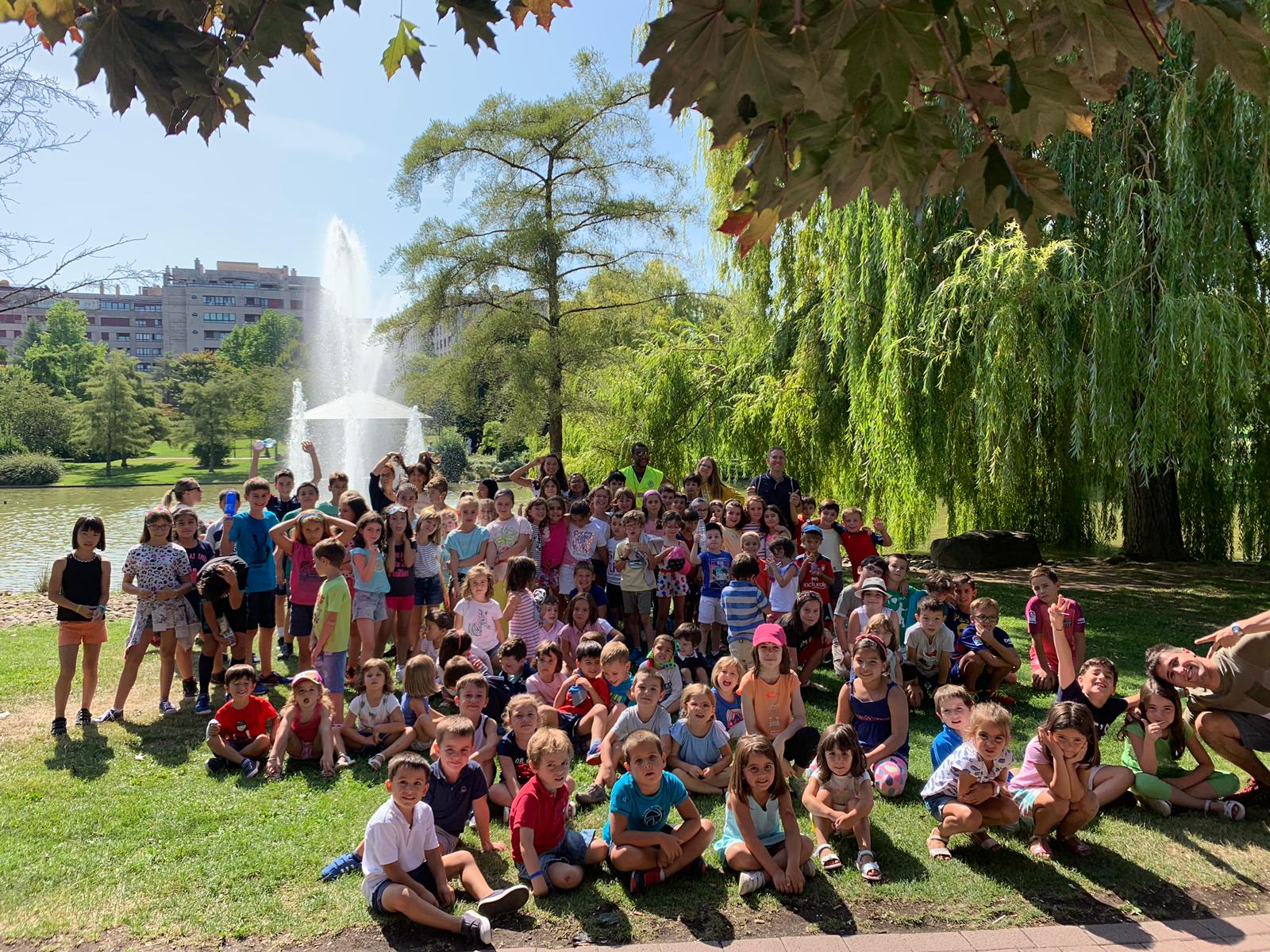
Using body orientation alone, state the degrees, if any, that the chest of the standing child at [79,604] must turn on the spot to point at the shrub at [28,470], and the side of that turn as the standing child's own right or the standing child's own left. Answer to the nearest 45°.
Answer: approximately 180°

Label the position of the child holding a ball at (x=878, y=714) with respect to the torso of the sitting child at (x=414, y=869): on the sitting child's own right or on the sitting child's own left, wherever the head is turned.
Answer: on the sitting child's own left

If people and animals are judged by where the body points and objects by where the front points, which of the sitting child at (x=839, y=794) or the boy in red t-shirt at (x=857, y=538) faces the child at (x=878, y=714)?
the boy in red t-shirt

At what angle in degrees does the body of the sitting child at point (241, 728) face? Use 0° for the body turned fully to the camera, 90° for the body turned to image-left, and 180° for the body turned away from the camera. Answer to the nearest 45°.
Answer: approximately 0°

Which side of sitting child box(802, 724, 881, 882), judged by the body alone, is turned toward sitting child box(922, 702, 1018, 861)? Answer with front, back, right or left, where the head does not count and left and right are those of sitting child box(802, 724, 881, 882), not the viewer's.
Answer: left

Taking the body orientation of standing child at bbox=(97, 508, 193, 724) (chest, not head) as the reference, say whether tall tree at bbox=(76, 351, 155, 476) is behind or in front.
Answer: behind

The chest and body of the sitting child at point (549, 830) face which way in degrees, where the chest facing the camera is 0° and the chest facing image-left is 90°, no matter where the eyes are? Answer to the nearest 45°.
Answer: approximately 315°

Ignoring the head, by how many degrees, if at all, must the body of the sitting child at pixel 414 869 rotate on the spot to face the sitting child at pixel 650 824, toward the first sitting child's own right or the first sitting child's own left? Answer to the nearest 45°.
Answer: approximately 45° to the first sitting child's own left
